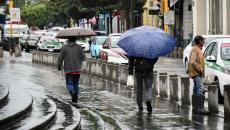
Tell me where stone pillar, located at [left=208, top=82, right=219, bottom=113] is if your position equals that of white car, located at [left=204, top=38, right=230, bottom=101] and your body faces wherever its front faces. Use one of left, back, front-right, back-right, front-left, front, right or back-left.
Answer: front-right

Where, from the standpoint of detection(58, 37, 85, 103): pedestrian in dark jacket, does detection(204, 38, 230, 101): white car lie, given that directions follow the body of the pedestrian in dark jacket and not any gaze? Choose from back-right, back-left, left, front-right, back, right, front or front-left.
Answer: right

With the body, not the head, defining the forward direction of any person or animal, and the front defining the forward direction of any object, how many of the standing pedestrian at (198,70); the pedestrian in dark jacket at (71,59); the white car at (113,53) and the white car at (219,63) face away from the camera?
1

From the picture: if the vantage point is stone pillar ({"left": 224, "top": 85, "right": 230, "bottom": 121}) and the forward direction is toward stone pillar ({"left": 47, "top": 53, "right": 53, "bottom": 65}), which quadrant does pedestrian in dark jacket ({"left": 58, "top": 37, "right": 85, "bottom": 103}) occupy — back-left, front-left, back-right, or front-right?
front-left

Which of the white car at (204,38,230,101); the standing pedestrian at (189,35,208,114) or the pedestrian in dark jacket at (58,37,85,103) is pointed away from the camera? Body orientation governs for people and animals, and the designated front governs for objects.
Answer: the pedestrian in dark jacket

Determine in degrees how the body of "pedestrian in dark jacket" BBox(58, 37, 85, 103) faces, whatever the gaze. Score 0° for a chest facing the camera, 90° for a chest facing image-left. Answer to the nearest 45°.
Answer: approximately 180°

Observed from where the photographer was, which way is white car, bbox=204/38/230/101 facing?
facing the viewer and to the right of the viewer
